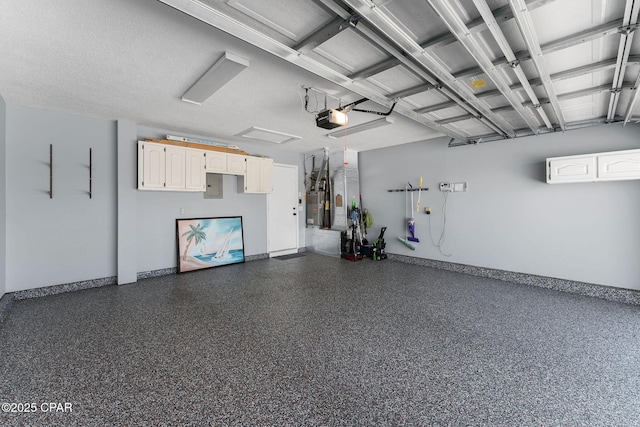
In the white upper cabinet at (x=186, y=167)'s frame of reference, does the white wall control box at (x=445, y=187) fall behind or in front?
in front

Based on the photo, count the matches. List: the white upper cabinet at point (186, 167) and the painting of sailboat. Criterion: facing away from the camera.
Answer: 0

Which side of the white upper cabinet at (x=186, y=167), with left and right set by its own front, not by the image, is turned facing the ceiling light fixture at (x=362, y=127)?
front

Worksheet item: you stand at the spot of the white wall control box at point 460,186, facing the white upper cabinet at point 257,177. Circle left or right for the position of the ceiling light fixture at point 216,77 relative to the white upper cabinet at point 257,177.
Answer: left

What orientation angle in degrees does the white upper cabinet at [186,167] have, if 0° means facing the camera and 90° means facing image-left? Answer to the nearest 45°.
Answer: approximately 315°

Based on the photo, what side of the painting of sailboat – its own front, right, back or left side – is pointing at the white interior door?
left

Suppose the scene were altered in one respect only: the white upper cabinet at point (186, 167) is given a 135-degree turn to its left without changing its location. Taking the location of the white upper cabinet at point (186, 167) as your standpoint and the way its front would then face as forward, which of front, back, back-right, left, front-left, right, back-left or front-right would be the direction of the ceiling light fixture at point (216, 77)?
back
